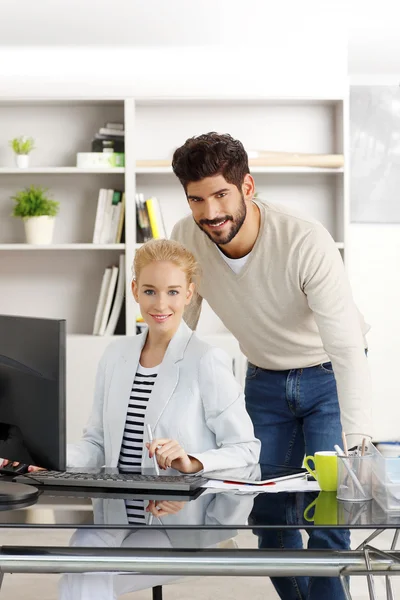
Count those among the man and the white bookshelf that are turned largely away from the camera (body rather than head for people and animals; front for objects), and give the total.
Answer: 0

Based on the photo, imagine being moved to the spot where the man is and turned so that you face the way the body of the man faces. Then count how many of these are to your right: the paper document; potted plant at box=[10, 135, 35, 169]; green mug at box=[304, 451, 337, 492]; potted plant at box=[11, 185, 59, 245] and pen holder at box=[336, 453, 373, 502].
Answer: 2

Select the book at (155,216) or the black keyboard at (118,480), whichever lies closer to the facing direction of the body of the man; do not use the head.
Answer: the black keyboard

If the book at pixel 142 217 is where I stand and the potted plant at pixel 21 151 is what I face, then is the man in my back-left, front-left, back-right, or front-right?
back-left

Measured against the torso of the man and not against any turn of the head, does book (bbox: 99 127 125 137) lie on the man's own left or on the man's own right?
on the man's own right

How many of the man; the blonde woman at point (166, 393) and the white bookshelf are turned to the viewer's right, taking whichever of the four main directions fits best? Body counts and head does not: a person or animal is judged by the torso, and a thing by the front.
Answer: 0

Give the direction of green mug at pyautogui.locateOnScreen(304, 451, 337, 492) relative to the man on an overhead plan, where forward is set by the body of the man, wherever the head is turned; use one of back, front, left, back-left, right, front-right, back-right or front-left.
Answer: front-left

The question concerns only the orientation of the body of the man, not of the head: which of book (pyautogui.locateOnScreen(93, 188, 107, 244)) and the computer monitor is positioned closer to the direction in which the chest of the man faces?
the computer monitor

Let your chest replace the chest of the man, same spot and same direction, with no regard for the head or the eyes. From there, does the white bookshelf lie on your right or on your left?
on your right

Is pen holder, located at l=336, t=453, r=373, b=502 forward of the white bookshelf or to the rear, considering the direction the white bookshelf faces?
forward

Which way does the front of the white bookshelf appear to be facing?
toward the camera

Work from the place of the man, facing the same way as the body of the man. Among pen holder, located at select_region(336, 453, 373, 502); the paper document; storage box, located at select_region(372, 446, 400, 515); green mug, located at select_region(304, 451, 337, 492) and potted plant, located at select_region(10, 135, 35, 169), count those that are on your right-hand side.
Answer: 1

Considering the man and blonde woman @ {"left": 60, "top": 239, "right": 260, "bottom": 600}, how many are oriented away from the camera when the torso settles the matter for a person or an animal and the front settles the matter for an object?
0

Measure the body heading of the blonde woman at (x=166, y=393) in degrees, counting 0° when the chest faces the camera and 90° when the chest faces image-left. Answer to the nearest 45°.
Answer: approximately 45°
